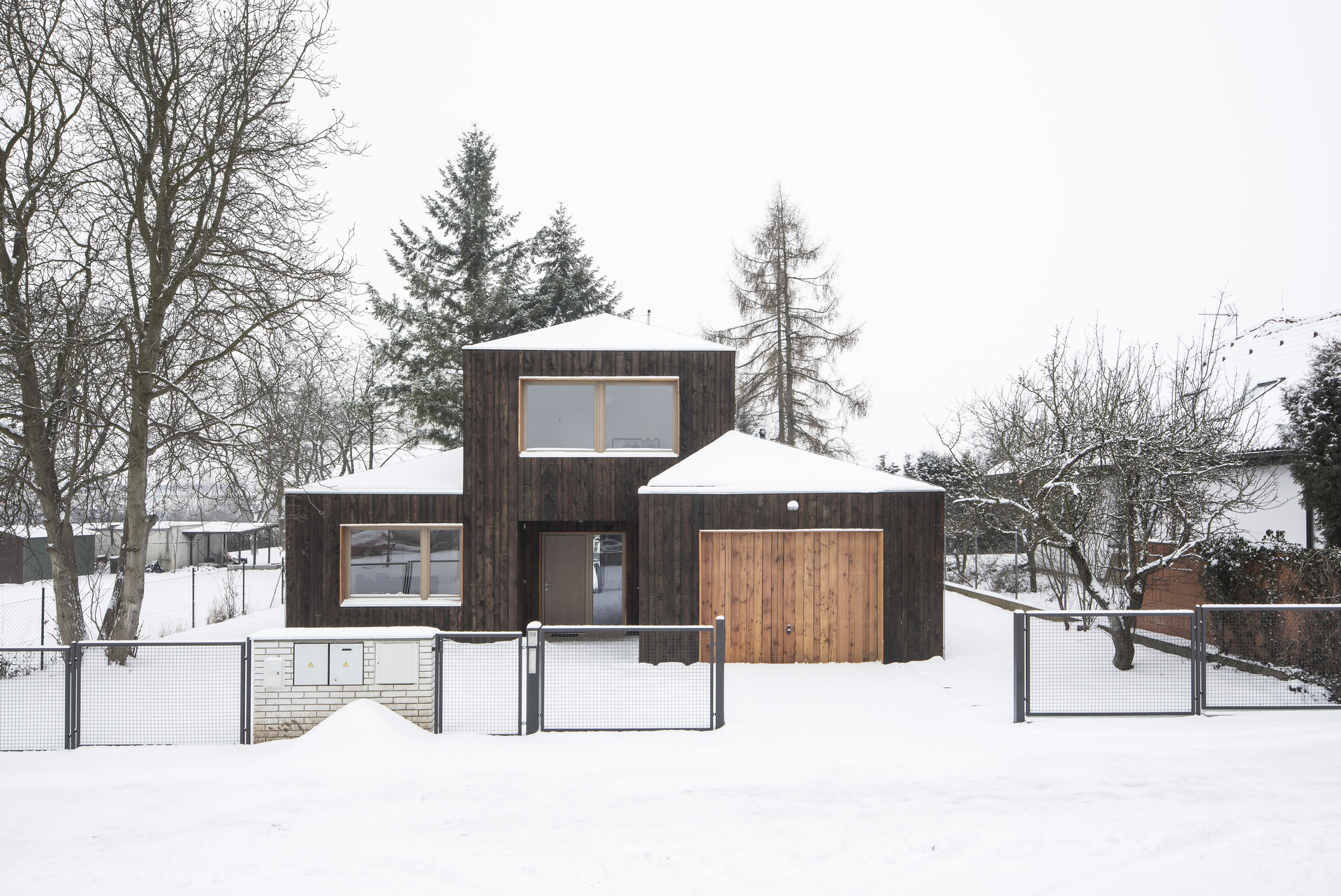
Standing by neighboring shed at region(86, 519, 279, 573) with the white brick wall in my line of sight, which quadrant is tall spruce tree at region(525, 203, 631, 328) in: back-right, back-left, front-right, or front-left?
front-left

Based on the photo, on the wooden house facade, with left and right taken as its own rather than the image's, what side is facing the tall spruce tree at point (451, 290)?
back

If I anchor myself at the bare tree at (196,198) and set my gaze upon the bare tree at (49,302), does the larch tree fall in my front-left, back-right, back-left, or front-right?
back-right

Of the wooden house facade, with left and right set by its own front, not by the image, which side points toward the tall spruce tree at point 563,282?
back

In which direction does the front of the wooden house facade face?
toward the camera

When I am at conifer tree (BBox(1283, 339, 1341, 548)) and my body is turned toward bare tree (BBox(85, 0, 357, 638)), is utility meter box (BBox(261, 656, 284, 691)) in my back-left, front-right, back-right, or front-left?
front-left

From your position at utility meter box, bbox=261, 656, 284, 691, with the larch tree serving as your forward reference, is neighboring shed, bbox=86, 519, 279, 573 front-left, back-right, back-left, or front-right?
front-left

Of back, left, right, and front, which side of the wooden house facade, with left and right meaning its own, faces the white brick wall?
front

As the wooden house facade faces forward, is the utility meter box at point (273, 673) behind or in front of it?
in front

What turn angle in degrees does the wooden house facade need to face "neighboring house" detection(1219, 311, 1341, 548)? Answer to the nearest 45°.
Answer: approximately 90° to its left

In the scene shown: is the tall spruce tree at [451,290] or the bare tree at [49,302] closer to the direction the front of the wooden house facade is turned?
the bare tree
